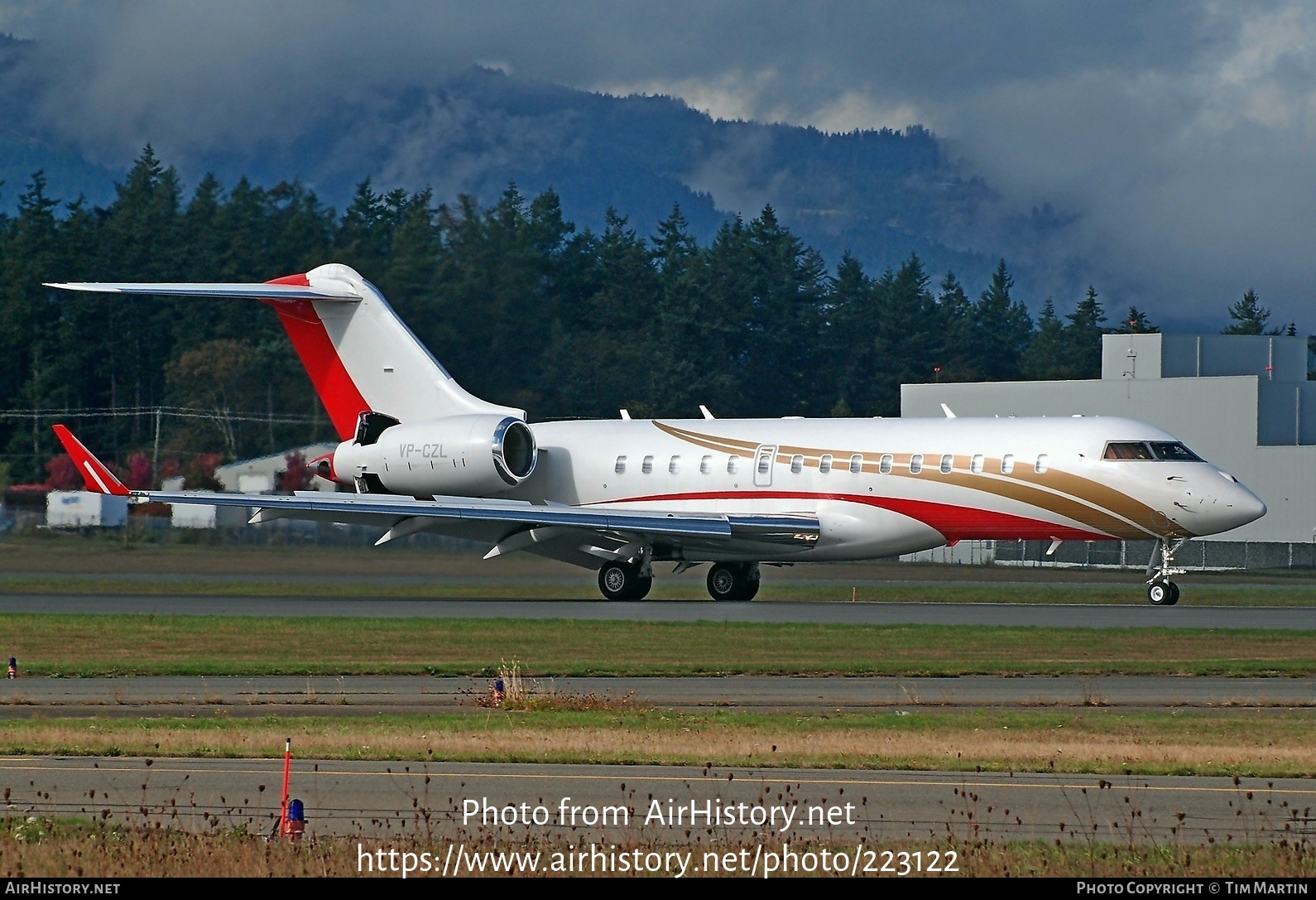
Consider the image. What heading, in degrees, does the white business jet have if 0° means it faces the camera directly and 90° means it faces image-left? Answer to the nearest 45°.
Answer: approximately 315°
